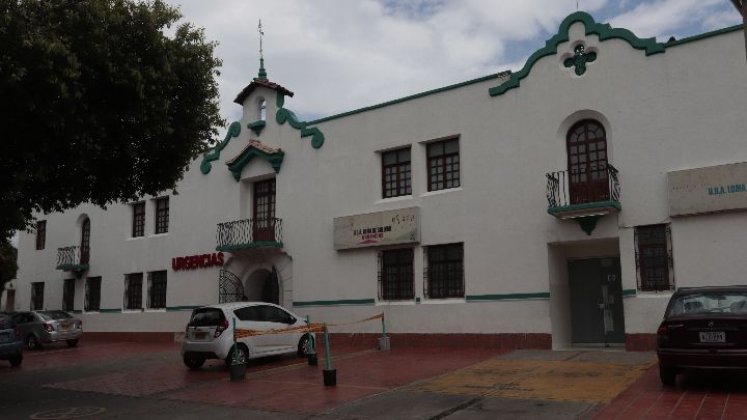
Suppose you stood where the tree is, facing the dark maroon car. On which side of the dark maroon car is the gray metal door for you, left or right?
left

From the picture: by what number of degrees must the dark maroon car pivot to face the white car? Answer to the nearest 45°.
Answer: approximately 90° to its left

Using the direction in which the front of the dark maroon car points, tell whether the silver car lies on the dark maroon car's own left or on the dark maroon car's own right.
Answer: on the dark maroon car's own left

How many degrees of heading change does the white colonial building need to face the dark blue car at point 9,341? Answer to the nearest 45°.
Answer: approximately 45° to its right

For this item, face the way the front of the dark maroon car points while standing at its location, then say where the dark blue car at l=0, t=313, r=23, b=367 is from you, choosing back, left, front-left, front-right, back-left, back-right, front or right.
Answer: left

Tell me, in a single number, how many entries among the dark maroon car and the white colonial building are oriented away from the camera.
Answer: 1

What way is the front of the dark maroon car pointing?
away from the camera

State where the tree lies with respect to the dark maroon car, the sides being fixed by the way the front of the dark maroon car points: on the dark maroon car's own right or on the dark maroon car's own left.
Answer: on the dark maroon car's own left

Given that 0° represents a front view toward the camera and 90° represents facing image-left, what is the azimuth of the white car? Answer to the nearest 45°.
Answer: approximately 225°

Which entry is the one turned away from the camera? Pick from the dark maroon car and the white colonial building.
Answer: the dark maroon car

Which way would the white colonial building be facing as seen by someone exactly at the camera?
facing the viewer and to the left of the viewer
